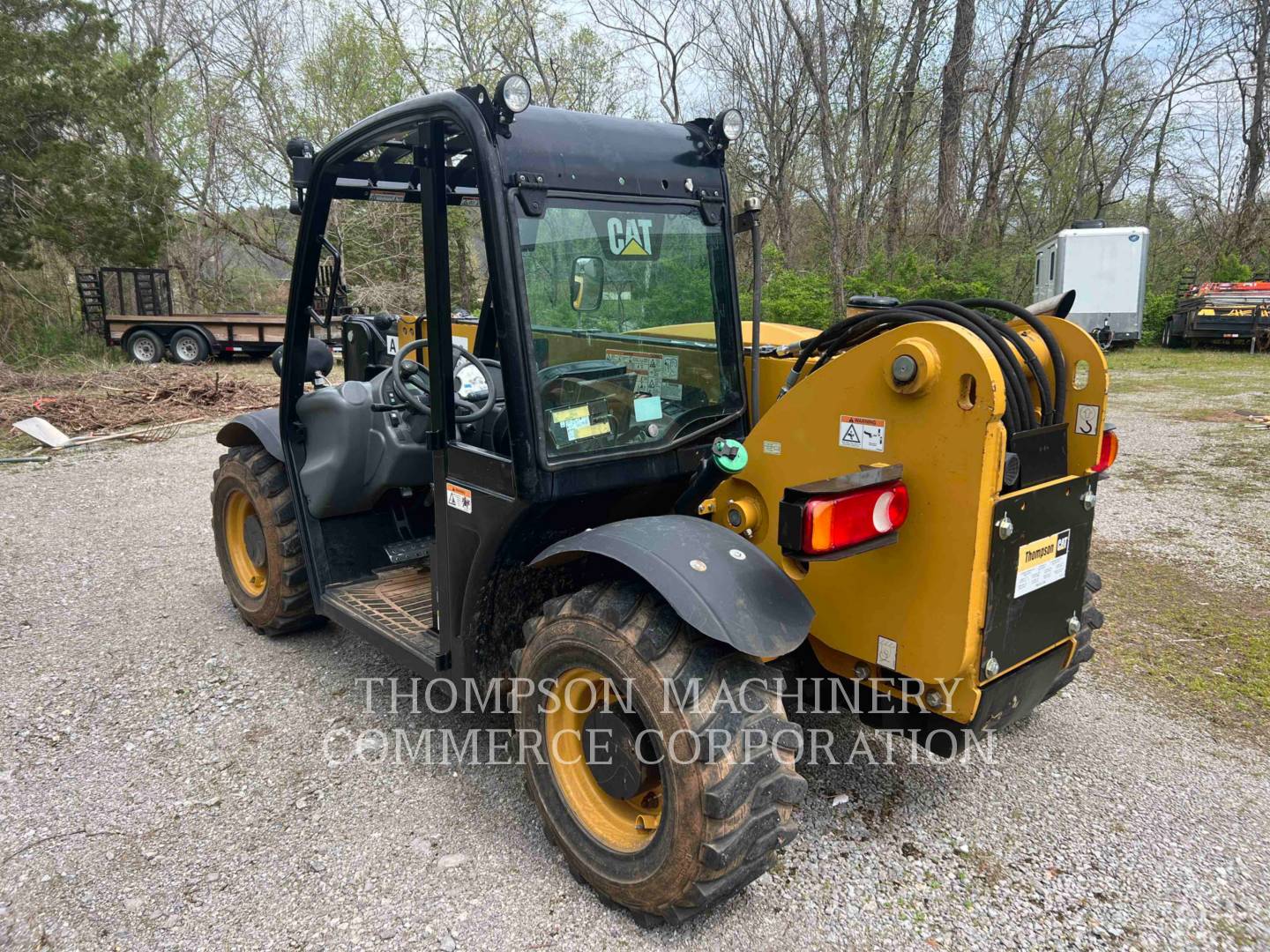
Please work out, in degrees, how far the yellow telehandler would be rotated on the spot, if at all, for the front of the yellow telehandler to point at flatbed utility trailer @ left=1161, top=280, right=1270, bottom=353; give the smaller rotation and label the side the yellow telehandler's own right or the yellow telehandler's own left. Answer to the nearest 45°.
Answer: approximately 90° to the yellow telehandler's own right

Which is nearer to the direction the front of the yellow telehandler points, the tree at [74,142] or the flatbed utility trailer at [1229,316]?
the tree

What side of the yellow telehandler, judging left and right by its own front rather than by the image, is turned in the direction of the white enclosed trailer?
right

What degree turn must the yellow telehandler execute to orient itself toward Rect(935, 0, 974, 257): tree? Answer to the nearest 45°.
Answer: approximately 45° to its right

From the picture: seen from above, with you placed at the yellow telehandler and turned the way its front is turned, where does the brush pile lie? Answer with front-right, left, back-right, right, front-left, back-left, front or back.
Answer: front

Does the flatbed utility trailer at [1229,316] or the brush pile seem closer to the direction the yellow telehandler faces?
the brush pile

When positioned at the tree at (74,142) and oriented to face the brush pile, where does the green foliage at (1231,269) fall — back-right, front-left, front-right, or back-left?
front-left

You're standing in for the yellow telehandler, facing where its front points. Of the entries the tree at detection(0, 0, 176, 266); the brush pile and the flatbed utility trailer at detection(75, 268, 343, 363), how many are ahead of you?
3

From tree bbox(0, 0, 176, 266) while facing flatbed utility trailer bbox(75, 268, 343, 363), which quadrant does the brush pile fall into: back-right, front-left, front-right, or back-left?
front-right

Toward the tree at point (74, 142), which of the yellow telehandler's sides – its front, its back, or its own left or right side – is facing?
front

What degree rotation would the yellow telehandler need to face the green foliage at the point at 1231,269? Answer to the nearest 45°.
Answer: approximately 90° to its right

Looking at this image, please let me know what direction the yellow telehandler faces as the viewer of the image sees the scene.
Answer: facing away from the viewer and to the left of the viewer

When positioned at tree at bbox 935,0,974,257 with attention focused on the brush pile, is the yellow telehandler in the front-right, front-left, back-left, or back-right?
front-left
